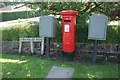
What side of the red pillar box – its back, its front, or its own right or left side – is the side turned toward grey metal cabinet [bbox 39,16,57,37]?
right

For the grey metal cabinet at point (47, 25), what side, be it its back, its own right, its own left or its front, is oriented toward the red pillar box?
left

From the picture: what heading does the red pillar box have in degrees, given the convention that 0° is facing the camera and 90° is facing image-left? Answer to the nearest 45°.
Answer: approximately 0°

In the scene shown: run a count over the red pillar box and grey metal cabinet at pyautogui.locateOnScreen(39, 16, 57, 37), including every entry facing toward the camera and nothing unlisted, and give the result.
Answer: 2

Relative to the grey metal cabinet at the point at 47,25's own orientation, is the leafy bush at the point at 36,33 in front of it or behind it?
behind
